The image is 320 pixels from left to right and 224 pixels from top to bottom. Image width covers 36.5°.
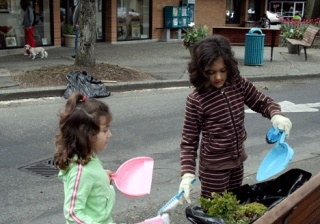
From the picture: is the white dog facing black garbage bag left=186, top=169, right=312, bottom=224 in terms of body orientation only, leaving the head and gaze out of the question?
no

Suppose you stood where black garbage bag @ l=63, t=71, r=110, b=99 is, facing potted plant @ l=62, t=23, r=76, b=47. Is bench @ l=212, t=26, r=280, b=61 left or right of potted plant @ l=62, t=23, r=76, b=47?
right

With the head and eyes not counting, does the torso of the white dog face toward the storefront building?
no

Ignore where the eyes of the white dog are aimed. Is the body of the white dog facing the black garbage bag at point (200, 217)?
no
